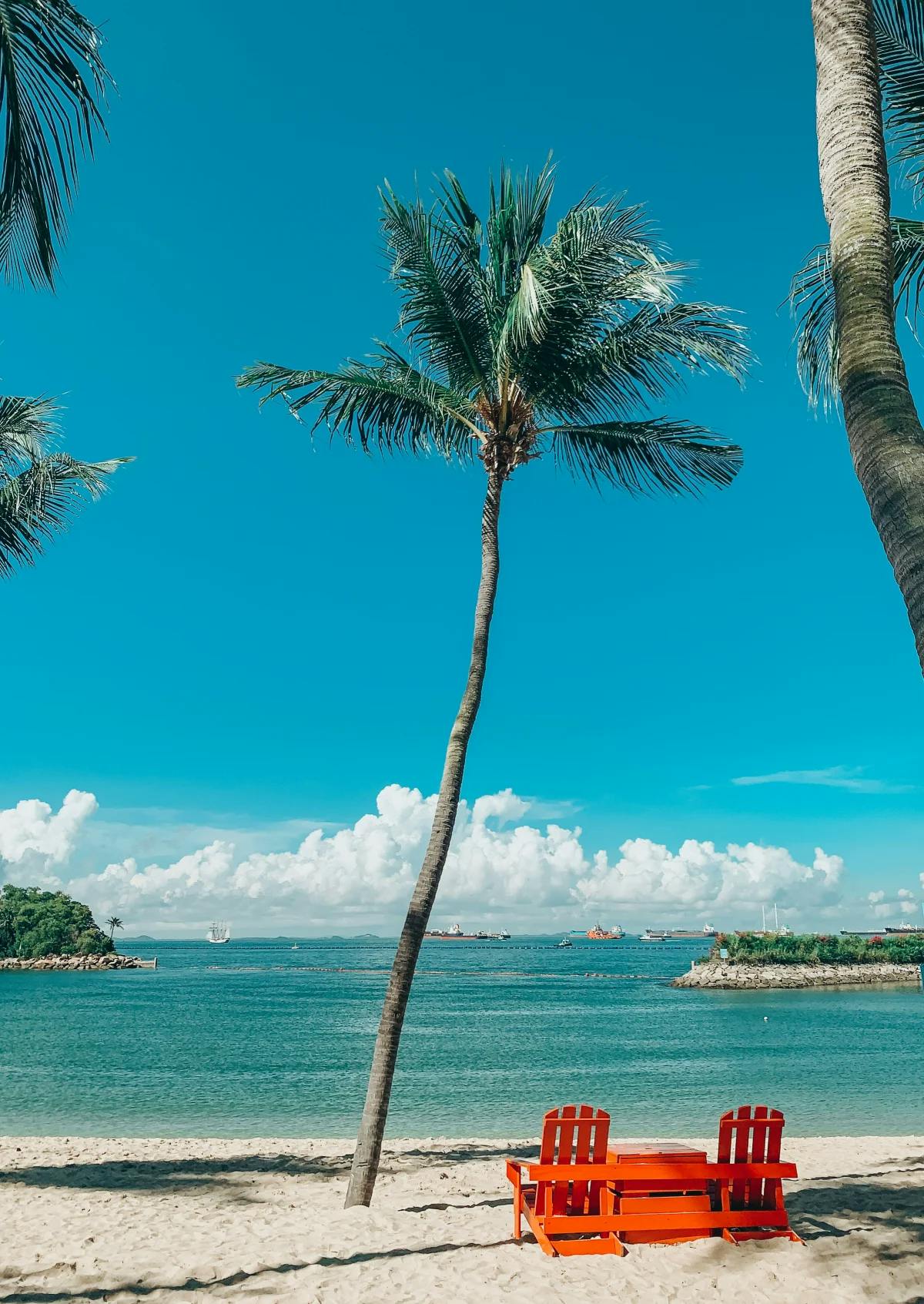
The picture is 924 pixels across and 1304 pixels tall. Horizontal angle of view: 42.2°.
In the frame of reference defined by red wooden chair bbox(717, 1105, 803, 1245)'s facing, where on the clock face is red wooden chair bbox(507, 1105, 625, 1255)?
red wooden chair bbox(507, 1105, 625, 1255) is roughly at 8 o'clock from red wooden chair bbox(717, 1105, 803, 1245).

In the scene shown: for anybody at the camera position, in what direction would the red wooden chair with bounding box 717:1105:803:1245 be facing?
facing away from the viewer

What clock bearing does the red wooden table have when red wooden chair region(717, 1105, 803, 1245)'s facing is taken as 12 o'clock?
The red wooden table is roughly at 8 o'clock from the red wooden chair.
